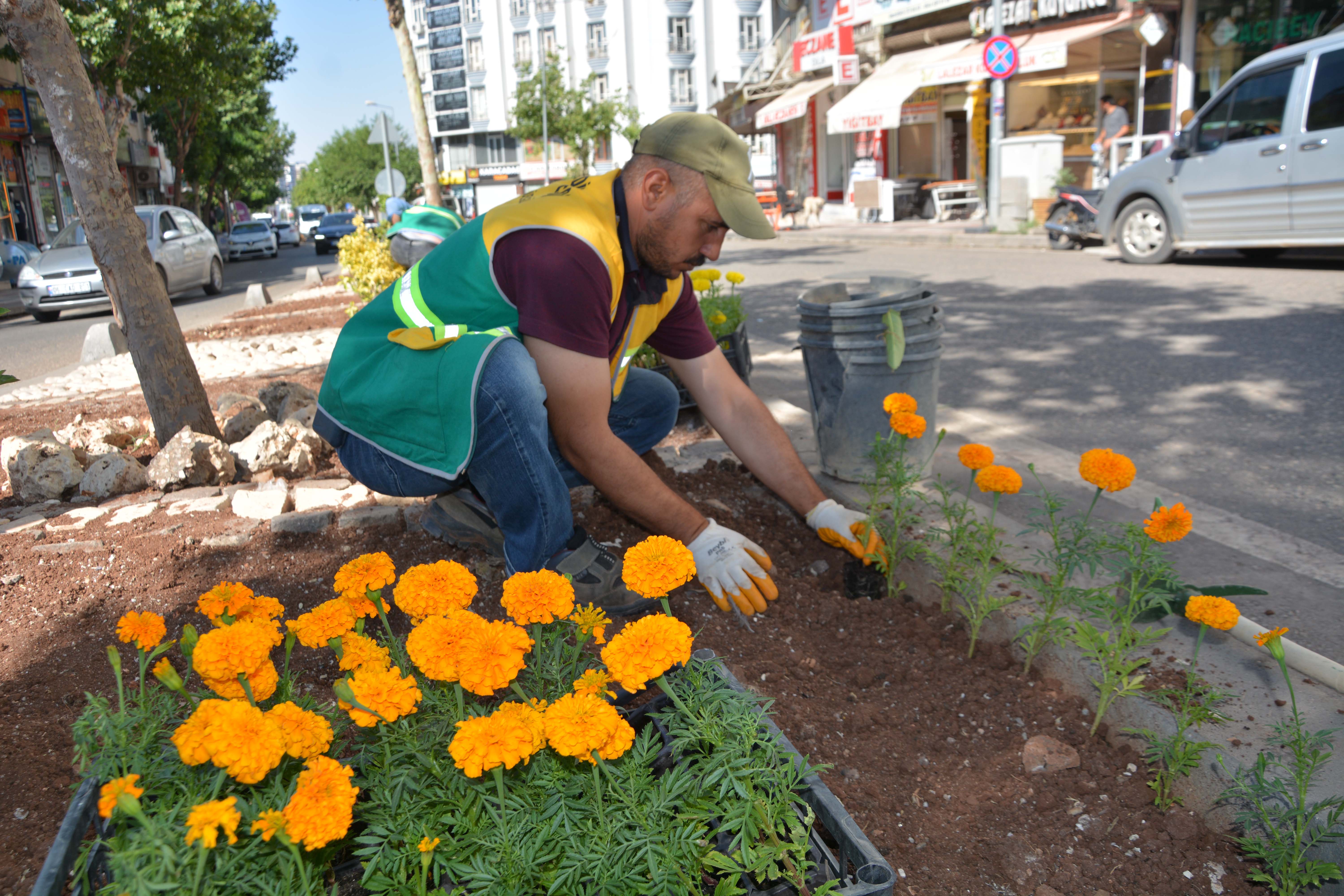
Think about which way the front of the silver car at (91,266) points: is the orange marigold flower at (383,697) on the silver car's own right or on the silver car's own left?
on the silver car's own left

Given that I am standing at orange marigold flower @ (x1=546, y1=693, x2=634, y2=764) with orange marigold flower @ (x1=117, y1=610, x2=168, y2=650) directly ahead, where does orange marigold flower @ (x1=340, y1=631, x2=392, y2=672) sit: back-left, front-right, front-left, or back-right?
front-right

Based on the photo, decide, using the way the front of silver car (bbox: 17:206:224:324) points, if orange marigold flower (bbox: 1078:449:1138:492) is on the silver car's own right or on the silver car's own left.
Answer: on the silver car's own left

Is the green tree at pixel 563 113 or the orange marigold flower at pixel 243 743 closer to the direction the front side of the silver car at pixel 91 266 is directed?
the orange marigold flower

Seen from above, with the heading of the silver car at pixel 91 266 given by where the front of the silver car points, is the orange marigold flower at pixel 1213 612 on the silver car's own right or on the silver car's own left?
on the silver car's own left

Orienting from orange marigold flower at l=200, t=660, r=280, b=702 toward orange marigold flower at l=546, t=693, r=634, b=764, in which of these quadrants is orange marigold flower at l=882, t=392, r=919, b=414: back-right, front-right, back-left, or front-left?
front-left

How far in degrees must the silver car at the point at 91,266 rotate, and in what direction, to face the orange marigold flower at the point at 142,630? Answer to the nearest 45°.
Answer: approximately 45° to its left

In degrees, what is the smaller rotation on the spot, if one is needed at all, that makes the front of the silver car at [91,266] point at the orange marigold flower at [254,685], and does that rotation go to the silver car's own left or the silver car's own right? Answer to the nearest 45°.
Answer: approximately 45° to the silver car's own left

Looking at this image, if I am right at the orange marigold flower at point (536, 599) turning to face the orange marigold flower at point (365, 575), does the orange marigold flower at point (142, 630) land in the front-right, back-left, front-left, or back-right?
front-left

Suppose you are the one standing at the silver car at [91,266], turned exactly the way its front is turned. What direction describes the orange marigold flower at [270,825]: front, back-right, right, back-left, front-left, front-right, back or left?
front-left

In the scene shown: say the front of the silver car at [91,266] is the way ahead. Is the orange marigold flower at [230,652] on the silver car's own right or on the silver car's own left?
on the silver car's own left

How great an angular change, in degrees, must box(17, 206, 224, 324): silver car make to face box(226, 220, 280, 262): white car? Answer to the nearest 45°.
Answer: approximately 135° to its right

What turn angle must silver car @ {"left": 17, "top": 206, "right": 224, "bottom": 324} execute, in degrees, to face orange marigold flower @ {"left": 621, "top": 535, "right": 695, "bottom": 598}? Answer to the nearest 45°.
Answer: approximately 45° to its left

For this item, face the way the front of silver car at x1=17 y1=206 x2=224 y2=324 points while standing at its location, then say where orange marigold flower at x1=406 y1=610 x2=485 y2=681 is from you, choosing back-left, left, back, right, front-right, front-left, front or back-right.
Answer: front-left

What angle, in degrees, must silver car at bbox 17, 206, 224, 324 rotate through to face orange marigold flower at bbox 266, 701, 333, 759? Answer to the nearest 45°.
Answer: approximately 45° to its left

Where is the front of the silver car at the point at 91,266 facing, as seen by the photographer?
facing the viewer and to the left of the viewer

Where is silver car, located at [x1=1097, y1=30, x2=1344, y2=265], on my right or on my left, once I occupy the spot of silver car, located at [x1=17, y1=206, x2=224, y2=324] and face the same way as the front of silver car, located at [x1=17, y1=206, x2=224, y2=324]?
on my left
